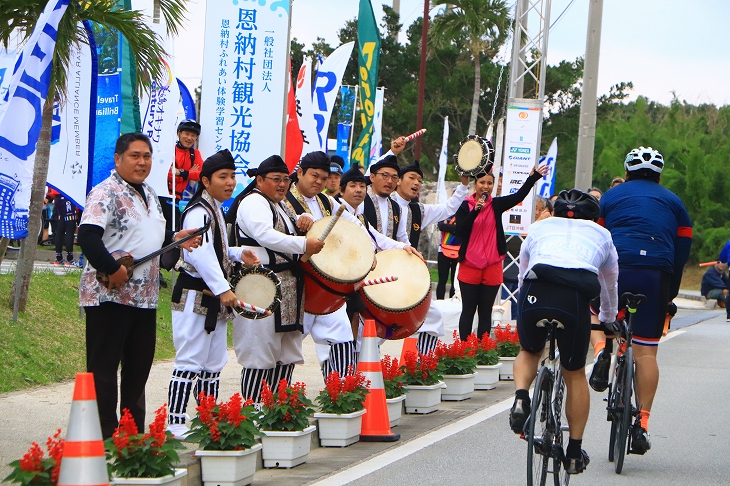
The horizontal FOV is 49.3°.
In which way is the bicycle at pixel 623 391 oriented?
away from the camera

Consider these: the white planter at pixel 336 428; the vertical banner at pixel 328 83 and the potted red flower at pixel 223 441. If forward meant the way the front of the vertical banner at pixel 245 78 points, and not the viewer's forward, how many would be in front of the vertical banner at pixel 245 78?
2

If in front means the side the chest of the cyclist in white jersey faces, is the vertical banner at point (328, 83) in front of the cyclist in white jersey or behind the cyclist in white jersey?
in front

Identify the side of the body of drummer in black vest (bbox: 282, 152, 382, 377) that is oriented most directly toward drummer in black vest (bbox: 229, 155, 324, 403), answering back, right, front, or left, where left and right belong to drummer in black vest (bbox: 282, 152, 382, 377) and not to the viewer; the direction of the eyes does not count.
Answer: right

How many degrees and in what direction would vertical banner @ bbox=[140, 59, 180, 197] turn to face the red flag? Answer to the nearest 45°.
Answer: approximately 135° to its left

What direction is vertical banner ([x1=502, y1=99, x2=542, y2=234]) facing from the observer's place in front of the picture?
facing the viewer

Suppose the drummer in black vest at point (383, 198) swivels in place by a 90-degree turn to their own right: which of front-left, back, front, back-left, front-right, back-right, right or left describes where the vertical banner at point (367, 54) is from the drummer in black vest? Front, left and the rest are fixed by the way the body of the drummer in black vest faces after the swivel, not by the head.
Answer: back-right

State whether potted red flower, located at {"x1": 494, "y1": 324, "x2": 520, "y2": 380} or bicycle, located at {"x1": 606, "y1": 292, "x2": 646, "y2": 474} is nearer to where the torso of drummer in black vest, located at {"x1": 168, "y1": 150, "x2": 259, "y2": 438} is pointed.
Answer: the bicycle

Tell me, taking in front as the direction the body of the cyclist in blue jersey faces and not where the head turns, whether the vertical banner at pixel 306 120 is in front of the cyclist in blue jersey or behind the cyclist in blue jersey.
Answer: in front

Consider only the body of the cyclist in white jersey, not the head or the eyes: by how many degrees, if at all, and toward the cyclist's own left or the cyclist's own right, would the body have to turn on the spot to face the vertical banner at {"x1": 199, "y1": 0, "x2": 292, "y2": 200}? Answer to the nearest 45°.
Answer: approximately 45° to the cyclist's own left

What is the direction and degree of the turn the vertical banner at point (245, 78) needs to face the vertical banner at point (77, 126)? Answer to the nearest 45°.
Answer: approximately 90° to its right

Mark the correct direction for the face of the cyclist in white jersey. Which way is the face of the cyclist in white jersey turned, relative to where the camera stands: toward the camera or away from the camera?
away from the camera

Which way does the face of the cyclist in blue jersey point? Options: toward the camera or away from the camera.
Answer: away from the camera

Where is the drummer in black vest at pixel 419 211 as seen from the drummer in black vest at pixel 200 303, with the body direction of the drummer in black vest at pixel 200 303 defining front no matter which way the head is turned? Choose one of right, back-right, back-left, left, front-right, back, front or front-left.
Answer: left

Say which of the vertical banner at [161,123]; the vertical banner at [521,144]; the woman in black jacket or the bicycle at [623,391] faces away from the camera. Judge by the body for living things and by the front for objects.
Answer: the bicycle

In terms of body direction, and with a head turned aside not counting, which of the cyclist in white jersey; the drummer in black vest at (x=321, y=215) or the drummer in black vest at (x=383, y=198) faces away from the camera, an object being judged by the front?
the cyclist in white jersey

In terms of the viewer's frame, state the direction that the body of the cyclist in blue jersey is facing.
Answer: away from the camera
